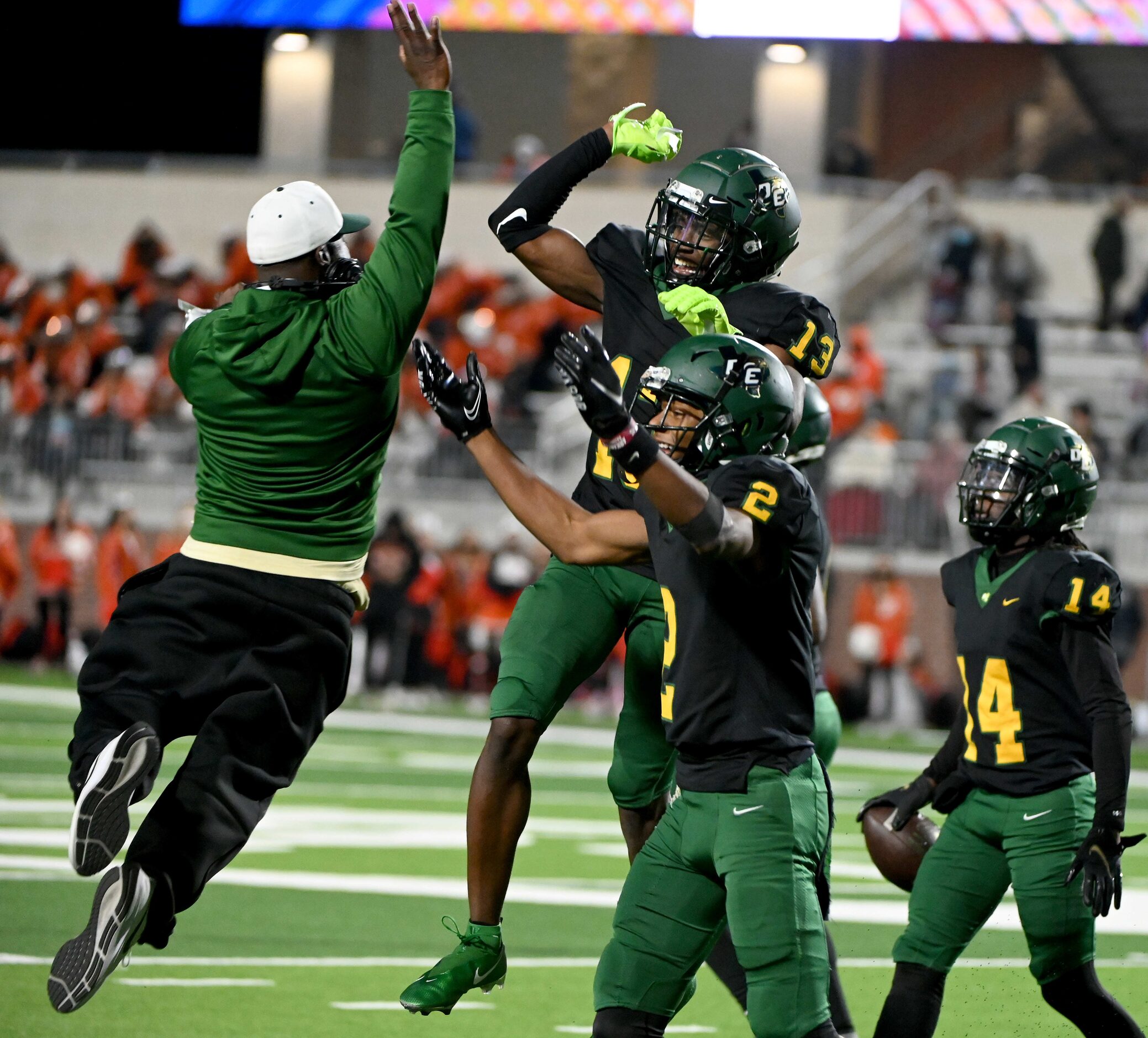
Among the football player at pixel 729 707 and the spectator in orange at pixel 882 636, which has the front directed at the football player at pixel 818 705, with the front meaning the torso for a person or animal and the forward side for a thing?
the spectator in orange

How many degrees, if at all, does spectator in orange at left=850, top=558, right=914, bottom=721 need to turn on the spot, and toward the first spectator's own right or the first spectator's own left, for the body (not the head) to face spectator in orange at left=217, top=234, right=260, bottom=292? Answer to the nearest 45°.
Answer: approximately 135° to the first spectator's own right

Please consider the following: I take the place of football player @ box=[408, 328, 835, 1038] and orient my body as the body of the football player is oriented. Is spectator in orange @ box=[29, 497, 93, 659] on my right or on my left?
on my right

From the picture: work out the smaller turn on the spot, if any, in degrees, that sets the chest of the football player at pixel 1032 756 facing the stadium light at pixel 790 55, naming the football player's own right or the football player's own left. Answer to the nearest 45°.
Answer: approximately 135° to the football player's own right

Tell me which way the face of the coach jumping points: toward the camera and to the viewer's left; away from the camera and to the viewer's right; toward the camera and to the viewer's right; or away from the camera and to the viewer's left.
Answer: away from the camera and to the viewer's right

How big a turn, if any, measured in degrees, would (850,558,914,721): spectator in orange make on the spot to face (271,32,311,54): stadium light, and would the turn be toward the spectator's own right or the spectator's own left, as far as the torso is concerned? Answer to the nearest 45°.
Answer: approximately 135° to the spectator's own right

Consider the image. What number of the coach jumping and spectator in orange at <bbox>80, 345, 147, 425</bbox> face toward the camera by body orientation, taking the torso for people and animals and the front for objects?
1

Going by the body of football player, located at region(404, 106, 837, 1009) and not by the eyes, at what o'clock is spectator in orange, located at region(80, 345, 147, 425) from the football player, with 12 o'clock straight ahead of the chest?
The spectator in orange is roughly at 4 o'clock from the football player.

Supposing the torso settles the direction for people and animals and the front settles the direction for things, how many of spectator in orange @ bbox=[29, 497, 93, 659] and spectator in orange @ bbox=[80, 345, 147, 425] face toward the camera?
2

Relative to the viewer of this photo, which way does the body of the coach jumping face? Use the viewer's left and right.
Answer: facing away from the viewer and to the right of the viewer

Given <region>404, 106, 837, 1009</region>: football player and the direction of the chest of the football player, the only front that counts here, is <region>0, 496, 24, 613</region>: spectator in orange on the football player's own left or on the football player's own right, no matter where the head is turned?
on the football player's own right
